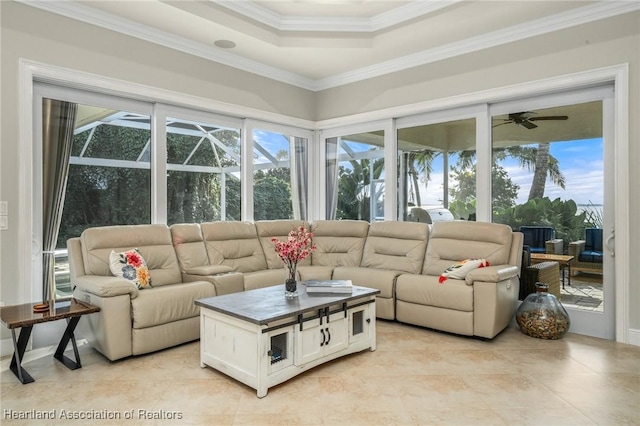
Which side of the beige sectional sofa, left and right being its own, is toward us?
front

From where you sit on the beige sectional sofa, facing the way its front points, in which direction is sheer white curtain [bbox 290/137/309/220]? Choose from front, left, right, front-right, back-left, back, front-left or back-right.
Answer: back

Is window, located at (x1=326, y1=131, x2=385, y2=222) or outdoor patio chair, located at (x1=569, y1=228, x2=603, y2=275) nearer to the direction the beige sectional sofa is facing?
the outdoor patio chair

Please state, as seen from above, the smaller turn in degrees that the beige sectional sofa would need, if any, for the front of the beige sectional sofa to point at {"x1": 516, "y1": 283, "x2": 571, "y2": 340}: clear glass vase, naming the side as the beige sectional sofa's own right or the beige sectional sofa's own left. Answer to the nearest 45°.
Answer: approximately 90° to the beige sectional sofa's own left

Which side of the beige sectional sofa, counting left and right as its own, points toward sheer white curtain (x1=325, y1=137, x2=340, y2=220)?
back

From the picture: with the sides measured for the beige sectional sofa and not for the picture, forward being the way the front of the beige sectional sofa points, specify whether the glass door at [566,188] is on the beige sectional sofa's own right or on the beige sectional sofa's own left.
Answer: on the beige sectional sofa's own left

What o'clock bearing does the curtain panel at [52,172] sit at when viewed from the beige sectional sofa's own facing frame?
The curtain panel is roughly at 3 o'clock from the beige sectional sofa.

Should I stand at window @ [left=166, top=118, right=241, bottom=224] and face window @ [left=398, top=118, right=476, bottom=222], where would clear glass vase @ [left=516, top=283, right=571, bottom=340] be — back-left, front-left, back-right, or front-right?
front-right

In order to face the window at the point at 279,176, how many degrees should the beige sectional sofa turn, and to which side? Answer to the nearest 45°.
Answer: approximately 180°

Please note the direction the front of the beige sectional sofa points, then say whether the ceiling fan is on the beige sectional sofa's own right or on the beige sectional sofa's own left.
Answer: on the beige sectional sofa's own left

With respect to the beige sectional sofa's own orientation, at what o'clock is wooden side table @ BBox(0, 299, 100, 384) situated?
The wooden side table is roughly at 2 o'clock from the beige sectional sofa.

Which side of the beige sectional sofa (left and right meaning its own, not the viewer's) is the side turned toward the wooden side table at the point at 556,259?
left

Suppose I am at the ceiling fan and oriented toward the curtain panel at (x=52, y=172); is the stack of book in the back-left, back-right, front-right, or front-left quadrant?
front-left

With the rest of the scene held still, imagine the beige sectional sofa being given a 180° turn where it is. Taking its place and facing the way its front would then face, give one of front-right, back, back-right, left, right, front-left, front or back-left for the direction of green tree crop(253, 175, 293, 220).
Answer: front
